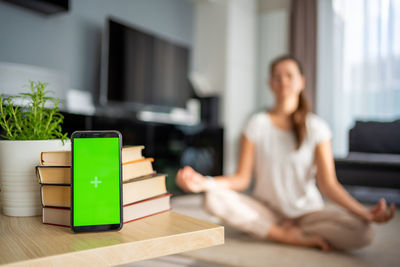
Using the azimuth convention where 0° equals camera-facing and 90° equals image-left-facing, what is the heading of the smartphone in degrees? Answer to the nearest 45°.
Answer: approximately 0°

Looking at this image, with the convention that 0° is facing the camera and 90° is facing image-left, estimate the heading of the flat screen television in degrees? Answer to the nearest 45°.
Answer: approximately 315°

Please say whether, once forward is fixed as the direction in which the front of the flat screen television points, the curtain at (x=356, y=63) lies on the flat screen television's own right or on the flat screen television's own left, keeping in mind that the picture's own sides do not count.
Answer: on the flat screen television's own left

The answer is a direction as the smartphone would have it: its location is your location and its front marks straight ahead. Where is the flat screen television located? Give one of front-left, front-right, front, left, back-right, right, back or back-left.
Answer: back
